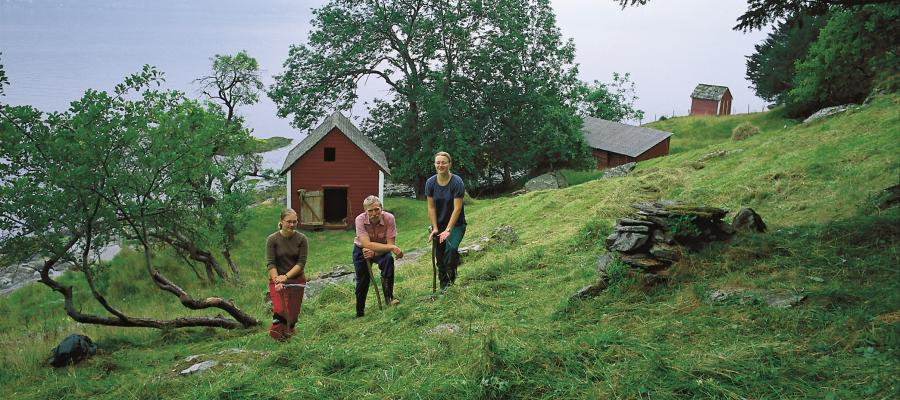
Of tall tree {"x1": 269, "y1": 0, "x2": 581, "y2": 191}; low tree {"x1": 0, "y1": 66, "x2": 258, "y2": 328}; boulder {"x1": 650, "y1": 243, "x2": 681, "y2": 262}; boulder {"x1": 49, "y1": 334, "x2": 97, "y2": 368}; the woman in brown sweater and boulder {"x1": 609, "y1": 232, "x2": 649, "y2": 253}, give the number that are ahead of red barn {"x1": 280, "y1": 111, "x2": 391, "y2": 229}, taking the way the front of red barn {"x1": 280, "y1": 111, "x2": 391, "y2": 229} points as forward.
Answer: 5

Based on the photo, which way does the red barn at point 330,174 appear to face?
toward the camera

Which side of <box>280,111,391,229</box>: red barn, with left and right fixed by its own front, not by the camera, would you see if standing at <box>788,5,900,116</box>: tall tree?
left

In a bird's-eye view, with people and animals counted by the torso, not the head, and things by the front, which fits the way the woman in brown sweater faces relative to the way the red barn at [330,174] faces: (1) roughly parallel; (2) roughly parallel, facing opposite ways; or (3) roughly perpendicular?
roughly parallel

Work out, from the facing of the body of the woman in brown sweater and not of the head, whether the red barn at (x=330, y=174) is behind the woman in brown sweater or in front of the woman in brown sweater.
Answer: behind

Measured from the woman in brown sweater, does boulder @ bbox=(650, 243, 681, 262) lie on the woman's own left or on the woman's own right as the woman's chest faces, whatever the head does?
on the woman's own left

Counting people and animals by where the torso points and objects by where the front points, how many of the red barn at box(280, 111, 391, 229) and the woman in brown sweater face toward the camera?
2

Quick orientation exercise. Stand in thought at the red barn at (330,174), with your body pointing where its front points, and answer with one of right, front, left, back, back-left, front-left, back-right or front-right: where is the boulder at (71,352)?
front

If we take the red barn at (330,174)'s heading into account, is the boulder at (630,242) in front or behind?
in front

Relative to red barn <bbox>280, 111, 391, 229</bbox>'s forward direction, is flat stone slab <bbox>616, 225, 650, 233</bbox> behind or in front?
in front

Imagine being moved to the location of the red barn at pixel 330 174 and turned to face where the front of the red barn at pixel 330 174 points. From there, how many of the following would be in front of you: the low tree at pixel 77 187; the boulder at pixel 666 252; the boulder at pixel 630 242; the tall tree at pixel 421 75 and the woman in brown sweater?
4

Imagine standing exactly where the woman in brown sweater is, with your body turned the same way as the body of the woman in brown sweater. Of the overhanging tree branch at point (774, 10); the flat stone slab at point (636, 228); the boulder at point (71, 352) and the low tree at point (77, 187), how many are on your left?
2

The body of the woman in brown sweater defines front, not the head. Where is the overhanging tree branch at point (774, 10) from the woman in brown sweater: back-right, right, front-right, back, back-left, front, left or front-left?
left

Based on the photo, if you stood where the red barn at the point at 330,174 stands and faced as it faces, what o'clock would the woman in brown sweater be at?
The woman in brown sweater is roughly at 12 o'clock from the red barn.

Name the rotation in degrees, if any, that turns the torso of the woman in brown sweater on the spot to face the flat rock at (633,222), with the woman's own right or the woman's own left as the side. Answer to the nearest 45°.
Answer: approximately 90° to the woman's own left

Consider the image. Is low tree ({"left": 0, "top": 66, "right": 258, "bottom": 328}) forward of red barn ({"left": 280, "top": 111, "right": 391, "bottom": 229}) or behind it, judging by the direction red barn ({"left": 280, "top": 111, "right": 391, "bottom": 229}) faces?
forward
